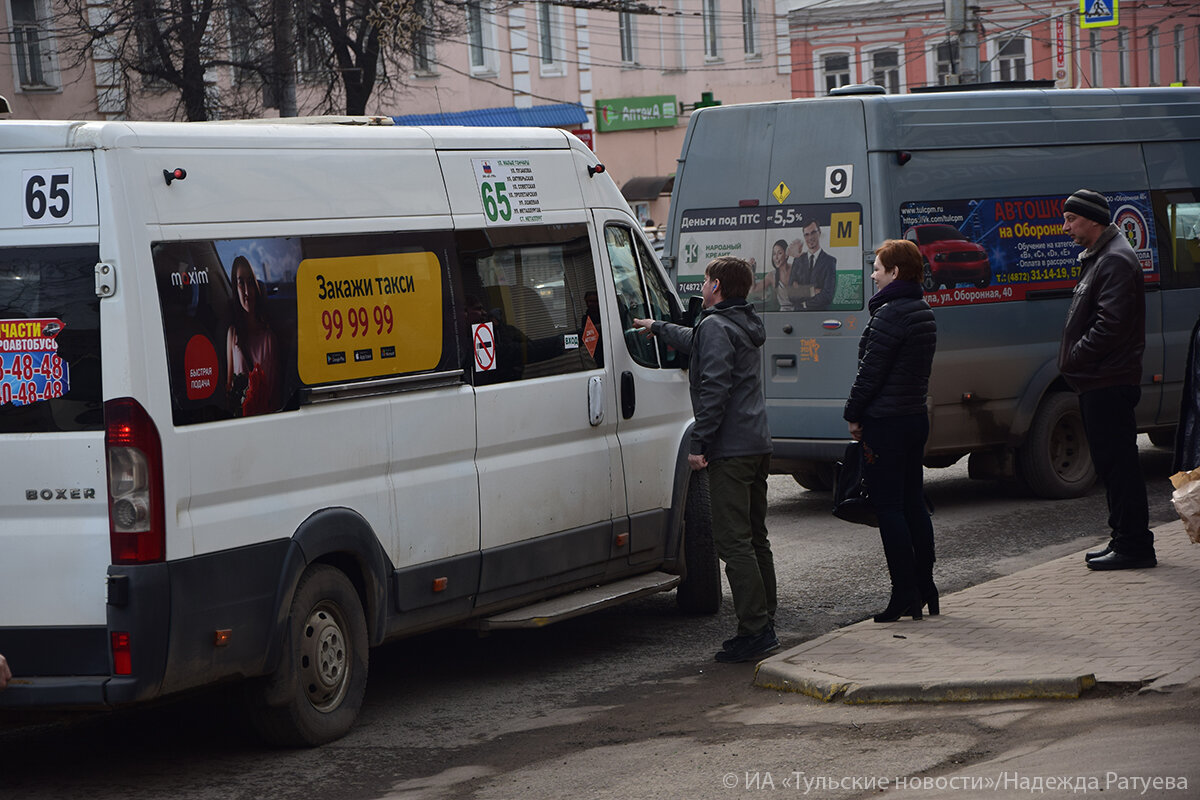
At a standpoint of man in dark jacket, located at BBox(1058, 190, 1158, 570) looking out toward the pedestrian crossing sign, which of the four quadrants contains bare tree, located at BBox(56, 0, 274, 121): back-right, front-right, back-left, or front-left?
front-left

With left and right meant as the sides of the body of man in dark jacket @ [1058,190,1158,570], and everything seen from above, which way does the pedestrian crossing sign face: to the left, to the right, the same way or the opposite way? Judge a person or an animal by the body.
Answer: to the left

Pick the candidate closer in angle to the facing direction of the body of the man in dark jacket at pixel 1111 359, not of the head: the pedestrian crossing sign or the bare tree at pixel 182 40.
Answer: the bare tree

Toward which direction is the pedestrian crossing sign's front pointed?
toward the camera

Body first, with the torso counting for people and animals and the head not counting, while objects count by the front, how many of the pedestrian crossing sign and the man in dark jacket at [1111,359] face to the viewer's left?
1

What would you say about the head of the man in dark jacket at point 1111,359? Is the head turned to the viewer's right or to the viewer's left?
to the viewer's left

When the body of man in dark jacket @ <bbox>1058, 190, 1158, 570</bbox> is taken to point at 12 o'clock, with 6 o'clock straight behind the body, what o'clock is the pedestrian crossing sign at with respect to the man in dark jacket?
The pedestrian crossing sign is roughly at 3 o'clock from the man in dark jacket.

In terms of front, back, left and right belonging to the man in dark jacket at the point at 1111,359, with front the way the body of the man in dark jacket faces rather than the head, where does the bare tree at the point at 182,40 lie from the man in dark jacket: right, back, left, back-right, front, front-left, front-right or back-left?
front-right

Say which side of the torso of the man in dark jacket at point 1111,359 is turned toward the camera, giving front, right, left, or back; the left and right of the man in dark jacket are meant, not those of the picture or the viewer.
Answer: left

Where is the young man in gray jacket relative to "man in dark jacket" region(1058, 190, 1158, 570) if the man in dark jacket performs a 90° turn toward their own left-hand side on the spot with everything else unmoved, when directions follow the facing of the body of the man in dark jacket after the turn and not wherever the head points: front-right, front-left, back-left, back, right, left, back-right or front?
front-right

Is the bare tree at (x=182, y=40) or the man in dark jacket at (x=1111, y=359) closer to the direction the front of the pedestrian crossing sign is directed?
the man in dark jacket

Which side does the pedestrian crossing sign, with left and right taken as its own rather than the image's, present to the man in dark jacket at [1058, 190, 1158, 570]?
front

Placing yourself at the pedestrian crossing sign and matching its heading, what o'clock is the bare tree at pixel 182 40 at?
The bare tree is roughly at 2 o'clock from the pedestrian crossing sign.

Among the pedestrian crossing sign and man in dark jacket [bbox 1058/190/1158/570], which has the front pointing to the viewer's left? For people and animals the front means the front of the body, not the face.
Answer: the man in dark jacket

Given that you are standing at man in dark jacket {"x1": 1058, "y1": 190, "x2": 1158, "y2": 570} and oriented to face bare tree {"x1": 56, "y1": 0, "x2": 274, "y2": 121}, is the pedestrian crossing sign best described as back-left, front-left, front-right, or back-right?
front-right

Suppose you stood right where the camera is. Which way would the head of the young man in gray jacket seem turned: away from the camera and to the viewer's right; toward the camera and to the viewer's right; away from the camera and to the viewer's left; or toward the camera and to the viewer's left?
away from the camera and to the viewer's left
